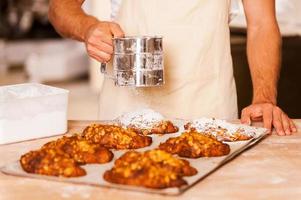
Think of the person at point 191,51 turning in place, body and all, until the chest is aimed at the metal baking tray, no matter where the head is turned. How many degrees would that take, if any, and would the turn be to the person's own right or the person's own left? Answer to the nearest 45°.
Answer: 0° — they already face it

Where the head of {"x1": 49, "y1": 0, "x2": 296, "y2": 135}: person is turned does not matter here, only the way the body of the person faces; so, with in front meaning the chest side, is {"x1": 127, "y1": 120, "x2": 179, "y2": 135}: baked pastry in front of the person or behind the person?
in front

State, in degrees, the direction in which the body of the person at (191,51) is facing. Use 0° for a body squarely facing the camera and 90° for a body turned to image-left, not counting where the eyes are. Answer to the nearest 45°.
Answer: approximately 0°

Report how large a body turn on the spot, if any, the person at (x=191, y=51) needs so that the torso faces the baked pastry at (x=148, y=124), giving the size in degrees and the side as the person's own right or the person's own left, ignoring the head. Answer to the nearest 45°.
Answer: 0° — they already face it

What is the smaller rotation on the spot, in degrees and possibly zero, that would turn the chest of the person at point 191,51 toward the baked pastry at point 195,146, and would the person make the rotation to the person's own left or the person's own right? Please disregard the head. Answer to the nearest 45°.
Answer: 0° — they already face it

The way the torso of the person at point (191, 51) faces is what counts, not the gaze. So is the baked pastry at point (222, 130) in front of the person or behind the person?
in front

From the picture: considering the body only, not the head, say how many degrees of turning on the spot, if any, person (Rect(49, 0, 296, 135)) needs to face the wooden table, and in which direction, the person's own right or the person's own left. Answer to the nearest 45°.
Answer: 0° — they already face it

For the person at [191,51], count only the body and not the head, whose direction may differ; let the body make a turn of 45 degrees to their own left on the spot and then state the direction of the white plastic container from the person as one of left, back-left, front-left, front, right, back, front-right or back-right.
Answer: right
